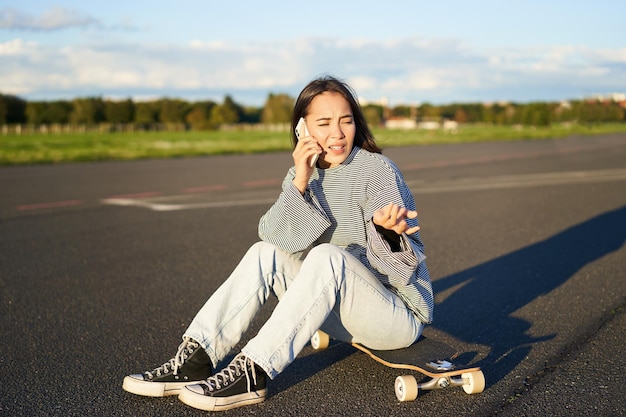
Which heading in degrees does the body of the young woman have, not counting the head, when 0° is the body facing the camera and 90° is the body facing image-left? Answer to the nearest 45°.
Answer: approximately 45°
